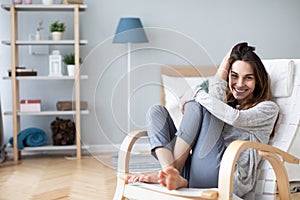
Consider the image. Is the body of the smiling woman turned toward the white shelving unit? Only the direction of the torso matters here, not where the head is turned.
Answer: no

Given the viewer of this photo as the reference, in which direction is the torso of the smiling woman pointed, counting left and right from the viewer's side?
facing the viewer and to the left of the viewer

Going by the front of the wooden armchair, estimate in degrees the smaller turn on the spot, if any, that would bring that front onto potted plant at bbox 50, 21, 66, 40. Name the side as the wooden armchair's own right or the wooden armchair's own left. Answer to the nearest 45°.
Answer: approximately 90° to the wooden armchair's own right

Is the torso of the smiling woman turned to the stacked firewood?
no

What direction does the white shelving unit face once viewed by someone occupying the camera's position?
facing the viewer

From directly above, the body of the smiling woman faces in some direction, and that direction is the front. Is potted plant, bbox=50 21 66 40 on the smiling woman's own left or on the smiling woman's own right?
on the smiling woman's own right

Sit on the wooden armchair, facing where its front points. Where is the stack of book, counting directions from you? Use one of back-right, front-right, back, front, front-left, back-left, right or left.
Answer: right

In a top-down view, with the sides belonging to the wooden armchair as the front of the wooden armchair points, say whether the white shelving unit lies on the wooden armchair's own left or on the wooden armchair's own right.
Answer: on the wooden armchair's own right

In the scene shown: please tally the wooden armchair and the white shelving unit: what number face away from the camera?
0

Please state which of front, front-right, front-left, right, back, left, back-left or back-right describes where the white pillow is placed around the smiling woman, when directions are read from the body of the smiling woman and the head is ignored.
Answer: back

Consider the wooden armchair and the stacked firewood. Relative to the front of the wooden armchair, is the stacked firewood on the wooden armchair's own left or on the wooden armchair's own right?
on the wooden armchair's own right

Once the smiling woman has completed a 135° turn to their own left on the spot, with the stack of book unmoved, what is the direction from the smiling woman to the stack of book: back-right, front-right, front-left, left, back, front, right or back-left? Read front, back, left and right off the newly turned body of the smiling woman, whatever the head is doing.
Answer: back-left

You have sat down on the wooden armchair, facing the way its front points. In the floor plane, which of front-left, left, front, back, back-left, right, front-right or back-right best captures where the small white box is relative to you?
right

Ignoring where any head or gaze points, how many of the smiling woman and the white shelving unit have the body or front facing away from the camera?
0
